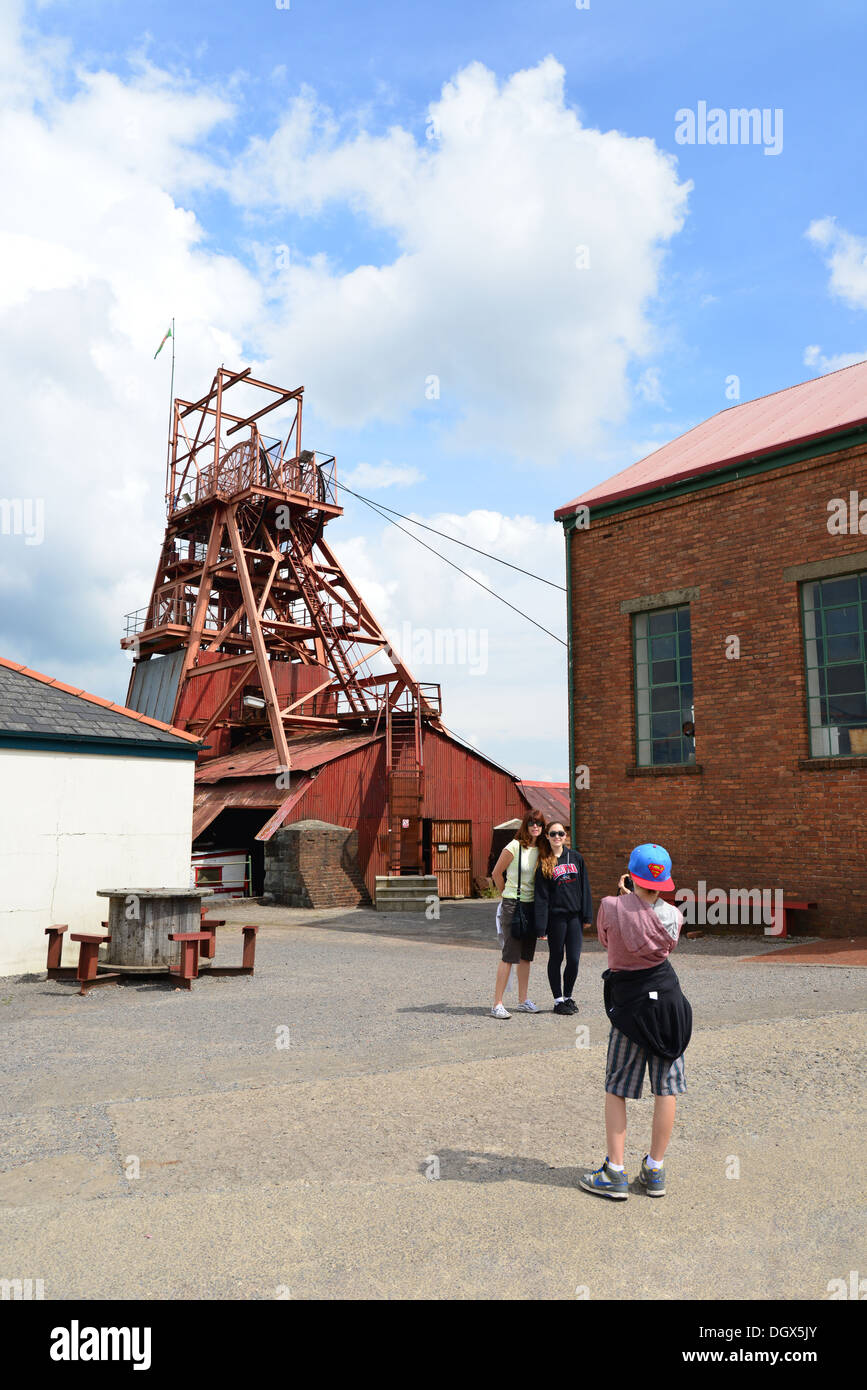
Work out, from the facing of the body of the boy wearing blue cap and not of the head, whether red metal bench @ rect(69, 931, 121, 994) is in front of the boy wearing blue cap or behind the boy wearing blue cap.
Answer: in front

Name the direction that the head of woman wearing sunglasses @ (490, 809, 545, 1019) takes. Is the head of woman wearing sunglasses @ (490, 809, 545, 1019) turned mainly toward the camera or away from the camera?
toward the camera

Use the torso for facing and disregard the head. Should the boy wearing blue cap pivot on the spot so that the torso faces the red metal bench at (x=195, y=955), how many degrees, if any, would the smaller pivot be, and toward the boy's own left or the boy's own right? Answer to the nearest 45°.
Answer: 0° — they already face it

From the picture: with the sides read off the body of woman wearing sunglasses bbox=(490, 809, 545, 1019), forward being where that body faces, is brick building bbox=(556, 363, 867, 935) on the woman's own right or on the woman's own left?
on the woman's own left

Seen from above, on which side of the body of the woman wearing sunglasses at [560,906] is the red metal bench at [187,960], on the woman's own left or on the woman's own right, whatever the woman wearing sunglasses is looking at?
on the woman's own right

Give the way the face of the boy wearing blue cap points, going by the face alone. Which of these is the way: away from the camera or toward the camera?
away from the camera

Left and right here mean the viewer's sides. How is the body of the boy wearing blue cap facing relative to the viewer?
facing away from the viewer and to the left of the viewer

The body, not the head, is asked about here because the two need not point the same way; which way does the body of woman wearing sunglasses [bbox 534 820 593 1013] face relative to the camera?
toward the camera

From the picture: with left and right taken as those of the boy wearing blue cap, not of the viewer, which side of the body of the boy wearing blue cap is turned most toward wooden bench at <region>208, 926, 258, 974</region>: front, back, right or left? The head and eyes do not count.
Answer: front

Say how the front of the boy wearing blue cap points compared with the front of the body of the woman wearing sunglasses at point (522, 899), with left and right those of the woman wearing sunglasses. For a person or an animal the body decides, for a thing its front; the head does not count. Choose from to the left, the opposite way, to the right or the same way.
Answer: the opposite way

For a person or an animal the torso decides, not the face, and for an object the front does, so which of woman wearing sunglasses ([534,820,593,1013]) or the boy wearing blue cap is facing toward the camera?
the woman wearing sunglasses

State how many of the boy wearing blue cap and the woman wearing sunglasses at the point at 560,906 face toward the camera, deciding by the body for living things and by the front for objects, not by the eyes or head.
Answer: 1

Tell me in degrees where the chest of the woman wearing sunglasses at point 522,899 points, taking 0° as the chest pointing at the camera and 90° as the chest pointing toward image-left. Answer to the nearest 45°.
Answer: approximately 315°
